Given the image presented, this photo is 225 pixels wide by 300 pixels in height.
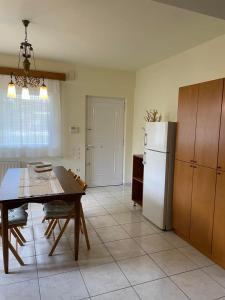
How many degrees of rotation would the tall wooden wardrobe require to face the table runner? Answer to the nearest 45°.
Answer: approximately 45° to its right

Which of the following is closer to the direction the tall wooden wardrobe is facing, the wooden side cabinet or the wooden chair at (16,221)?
the wooden chair

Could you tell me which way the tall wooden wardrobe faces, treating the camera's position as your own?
facing the viewer and to the left of the viewer

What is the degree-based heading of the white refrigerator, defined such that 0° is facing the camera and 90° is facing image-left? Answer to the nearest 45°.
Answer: approximately 45°

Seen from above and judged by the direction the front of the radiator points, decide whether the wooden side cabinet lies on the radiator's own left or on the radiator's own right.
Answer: on the radiator's own left

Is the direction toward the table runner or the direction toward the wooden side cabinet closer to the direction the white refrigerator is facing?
the table runner

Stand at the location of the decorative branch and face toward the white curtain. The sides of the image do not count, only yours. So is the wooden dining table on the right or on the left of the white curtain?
left

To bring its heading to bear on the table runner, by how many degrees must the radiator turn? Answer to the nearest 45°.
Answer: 0° — it already faces it

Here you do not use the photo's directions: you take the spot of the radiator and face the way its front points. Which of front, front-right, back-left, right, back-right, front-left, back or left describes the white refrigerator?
front-left

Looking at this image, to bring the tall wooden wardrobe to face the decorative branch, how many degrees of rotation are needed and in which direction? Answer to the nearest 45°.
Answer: approximately 90° to its right

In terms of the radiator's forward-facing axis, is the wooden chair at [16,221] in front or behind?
in front

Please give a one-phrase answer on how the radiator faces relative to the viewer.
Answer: facing the viewer

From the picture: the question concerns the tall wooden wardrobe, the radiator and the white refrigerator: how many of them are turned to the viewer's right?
0

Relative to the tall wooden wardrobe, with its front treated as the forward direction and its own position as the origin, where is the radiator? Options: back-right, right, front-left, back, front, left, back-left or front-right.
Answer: front-right

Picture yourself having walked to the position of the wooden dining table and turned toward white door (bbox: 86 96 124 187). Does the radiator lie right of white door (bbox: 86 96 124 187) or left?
left

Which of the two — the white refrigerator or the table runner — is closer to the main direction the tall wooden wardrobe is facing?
the table runner

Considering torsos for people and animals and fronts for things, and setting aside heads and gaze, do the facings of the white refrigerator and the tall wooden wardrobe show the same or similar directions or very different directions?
same or similar directions

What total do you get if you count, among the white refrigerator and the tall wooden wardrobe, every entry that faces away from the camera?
0
